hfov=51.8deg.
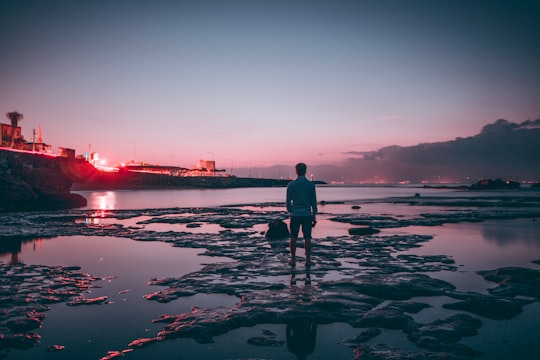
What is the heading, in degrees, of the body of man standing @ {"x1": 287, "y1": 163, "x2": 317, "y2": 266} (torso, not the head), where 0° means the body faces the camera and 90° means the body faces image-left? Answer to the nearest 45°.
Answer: approximately 180°
